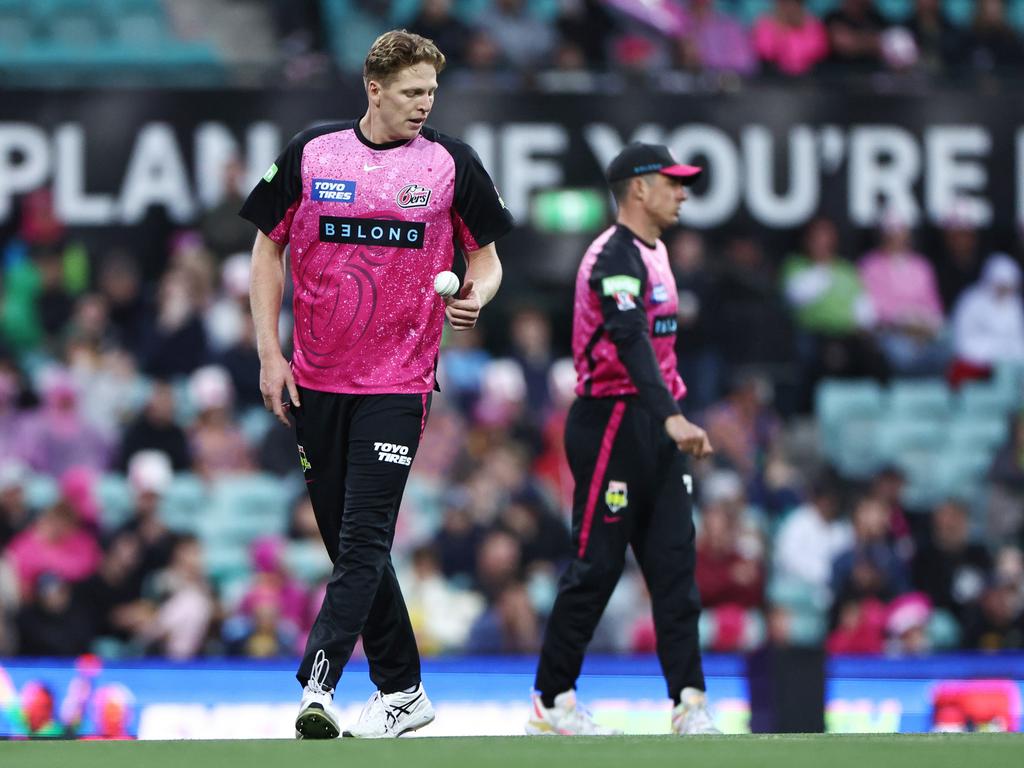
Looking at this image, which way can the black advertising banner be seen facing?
toward the camera

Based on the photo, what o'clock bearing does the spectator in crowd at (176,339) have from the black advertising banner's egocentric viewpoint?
The spectator in crowd is roughly at 3 o'clock from the black advertising banner.

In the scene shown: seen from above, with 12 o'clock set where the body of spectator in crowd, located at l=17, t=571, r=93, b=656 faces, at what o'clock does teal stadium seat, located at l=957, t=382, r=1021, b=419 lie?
The teal stadium seat is roughly at 9 o'clock from the spectator in crowd.

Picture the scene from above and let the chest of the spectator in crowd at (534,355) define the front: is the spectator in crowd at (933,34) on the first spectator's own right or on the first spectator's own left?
on the first spectator's own left

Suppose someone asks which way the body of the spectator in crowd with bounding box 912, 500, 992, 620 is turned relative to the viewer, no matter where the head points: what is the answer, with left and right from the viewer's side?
facing the viewer

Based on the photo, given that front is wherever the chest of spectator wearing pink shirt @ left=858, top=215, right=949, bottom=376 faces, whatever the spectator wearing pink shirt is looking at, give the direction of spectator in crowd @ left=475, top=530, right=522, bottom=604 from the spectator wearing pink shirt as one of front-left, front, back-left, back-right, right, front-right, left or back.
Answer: front-right

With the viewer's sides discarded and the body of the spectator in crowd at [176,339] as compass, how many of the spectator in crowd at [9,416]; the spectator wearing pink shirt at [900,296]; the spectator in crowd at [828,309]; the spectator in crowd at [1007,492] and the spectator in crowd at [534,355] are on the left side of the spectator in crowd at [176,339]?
4

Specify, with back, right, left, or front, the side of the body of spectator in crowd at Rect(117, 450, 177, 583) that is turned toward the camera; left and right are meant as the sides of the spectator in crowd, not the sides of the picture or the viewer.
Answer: front
